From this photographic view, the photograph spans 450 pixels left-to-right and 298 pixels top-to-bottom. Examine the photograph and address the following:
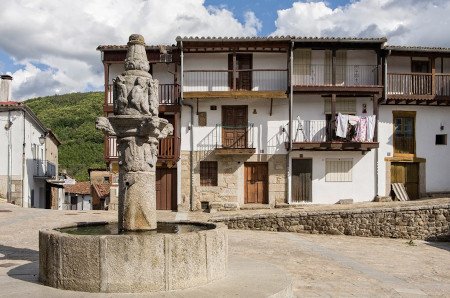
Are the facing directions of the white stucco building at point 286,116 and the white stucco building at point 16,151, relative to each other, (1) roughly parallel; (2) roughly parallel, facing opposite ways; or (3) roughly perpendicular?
roughly perpendicular

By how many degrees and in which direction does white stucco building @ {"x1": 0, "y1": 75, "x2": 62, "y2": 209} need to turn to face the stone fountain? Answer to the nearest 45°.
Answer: approximately 45° to its right

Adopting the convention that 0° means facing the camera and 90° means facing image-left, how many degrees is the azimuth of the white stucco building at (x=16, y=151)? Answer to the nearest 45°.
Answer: approximately 315°

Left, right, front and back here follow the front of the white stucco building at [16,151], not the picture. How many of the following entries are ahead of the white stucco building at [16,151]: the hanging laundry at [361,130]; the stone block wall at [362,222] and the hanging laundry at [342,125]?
3

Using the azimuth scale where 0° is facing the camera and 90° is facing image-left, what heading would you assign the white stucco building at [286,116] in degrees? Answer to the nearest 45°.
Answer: approximately 0°

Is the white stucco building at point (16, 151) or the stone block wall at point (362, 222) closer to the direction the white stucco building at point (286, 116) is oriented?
the stone block wall

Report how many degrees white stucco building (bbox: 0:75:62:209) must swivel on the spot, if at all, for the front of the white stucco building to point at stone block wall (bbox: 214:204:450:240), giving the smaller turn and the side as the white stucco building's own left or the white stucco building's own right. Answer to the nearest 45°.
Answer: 0° — it already faces it

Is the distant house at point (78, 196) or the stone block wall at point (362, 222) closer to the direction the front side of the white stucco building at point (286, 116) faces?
the stone block wall

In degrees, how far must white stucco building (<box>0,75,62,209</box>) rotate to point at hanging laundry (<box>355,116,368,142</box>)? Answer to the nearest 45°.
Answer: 0° — it already faces it
